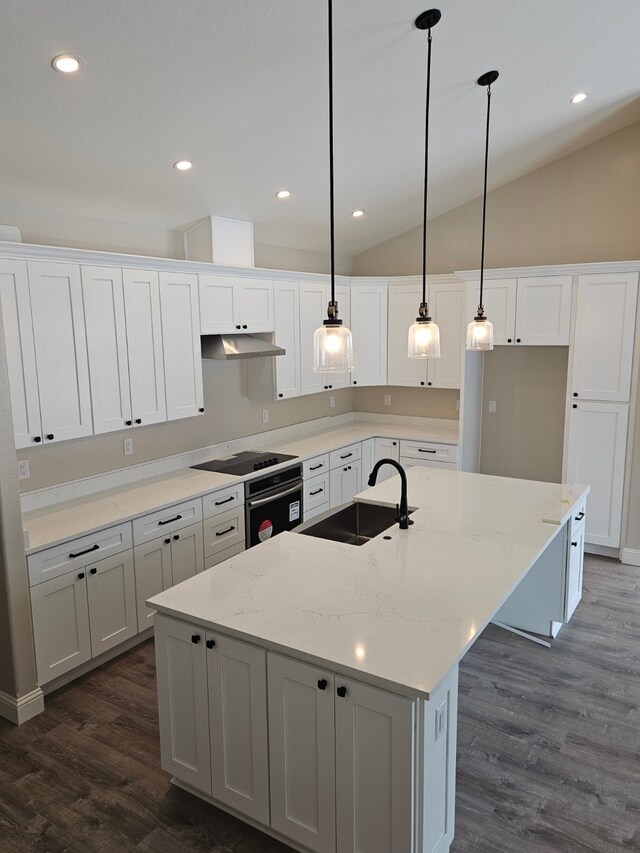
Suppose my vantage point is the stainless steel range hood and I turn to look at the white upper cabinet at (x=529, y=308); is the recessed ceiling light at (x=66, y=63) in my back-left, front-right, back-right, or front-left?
back-right

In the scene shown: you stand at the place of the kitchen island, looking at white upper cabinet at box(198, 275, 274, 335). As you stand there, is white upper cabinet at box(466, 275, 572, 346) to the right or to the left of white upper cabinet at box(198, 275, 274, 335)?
right

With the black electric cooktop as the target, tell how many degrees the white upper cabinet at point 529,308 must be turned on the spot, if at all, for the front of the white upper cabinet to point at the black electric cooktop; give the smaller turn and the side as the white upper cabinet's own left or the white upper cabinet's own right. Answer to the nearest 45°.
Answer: approximately 45° to the white upper cabinet's own right

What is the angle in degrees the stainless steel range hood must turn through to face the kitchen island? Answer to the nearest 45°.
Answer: approximately 45° to its right

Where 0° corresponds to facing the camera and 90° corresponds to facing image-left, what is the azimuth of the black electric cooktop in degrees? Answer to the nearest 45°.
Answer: approximately 315°

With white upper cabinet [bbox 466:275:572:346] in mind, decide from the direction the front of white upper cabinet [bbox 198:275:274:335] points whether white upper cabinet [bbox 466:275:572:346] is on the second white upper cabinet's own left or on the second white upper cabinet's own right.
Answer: on the second white upper cabinet's own left

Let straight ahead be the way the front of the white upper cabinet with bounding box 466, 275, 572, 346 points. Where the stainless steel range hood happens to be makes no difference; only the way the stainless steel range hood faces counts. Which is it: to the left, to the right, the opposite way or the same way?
to the left

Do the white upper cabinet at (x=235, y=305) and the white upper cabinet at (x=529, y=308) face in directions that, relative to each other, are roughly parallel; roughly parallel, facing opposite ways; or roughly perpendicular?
roughly perpendicular

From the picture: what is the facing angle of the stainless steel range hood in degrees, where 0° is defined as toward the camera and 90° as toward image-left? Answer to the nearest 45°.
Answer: approximately 315°

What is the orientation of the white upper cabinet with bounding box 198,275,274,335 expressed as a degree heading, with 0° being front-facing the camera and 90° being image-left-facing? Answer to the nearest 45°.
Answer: approximately 315°

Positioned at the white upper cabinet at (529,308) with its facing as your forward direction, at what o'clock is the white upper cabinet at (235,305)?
the white upper cabinet at (235,305) is roughly at 2 o'clock from the white upper cabinet at (529,308).

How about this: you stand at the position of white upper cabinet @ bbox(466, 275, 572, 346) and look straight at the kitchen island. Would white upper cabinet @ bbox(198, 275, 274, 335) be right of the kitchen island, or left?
right
